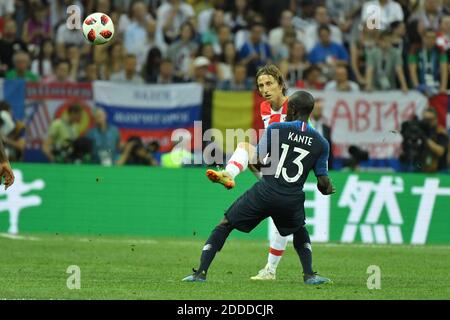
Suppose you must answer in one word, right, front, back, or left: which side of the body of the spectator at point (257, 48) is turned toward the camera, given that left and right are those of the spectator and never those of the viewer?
front

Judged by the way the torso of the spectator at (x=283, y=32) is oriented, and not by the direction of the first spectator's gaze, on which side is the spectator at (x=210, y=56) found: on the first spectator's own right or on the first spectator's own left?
on the first spectator's own right

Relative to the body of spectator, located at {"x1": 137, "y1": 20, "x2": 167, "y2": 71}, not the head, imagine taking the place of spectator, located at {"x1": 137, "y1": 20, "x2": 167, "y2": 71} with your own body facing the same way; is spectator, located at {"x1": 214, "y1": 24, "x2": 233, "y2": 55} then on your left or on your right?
on your left

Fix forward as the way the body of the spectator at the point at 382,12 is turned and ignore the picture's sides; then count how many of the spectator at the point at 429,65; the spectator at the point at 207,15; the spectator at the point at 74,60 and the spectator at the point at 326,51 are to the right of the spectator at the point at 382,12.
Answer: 3

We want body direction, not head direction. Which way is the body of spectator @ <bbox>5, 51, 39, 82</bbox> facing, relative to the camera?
toward the camera

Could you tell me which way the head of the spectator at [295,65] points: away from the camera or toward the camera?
toward the camera

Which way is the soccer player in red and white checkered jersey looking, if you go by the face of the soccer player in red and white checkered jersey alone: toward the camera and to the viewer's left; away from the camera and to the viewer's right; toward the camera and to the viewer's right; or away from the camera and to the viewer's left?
toward the camera and to the viewer's left

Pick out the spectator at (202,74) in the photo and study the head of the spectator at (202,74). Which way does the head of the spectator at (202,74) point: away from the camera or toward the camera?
toward the camera

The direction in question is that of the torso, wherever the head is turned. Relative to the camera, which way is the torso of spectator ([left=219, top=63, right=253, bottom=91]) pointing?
toward the camera

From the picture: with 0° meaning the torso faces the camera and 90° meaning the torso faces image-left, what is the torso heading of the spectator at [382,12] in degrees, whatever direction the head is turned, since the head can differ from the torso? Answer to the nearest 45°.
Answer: approximately 0°

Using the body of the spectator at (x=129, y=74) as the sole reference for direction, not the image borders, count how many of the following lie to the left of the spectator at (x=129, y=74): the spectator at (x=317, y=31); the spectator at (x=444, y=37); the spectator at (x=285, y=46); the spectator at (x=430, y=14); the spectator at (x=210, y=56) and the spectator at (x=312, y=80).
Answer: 6

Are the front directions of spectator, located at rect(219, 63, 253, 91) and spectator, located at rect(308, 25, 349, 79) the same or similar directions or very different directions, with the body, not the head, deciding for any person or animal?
same or similar directions

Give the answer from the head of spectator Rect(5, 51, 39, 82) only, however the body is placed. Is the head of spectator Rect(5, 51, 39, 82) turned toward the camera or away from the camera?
toward the camera

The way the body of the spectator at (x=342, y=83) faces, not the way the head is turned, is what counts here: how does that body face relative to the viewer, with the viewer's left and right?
facing the viewer

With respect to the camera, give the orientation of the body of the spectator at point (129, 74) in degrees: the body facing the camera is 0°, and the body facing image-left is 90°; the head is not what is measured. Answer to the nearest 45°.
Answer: approximately 0°
